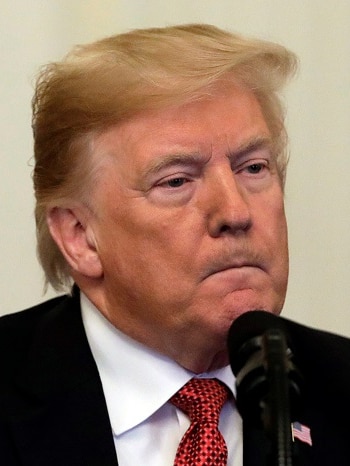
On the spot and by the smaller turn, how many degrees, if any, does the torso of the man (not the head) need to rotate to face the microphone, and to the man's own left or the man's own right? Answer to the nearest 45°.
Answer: approximately 45° to the man's own right

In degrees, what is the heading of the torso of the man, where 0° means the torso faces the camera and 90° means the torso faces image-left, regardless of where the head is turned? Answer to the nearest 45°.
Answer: approximately 315°

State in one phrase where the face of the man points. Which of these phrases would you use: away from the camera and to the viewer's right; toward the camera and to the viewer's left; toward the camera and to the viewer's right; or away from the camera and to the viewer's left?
toward the camera and to the viewer's right
